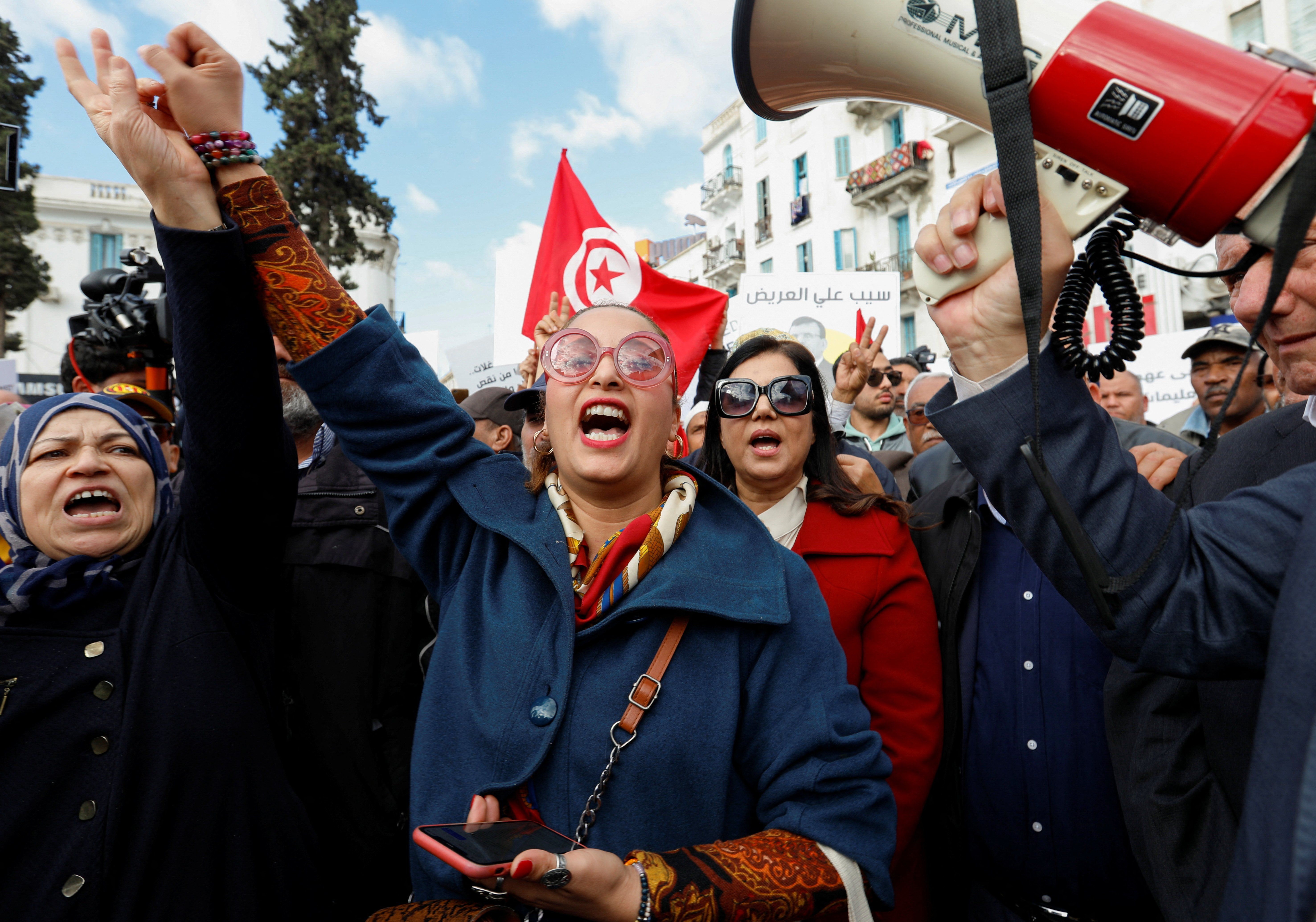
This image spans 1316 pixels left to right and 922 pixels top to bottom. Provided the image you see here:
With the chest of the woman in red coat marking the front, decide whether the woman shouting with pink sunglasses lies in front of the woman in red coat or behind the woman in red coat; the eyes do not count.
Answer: in front

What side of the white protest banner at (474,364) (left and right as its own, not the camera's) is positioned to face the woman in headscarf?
front

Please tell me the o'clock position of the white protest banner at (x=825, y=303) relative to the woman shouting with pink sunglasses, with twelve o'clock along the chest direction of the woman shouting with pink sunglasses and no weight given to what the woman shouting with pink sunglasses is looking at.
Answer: The white protest banner is roughly at 7 o'clock from the woman shouting with pink sunglasses.

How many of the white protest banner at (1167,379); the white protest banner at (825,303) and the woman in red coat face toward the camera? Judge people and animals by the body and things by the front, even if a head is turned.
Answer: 3

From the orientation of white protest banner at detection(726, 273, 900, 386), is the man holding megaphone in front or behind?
in front

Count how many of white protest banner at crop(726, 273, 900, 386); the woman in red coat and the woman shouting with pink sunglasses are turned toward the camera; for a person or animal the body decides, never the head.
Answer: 3

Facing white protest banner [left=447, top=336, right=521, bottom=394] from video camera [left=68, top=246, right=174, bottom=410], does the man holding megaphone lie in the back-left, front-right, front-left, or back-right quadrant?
back-right

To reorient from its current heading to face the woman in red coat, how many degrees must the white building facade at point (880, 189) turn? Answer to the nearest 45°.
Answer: approximately 45° to its left

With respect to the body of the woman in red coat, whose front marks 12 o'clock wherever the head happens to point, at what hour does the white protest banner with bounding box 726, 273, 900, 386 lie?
The white protest banner is roughly at 6 o'clock from the woman in red coat.

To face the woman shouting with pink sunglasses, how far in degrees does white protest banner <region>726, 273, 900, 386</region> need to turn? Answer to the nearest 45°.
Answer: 0° — it already faces them

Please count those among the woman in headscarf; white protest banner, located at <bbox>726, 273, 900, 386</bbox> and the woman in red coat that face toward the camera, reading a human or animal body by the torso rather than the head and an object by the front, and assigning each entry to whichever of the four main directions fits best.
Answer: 3
